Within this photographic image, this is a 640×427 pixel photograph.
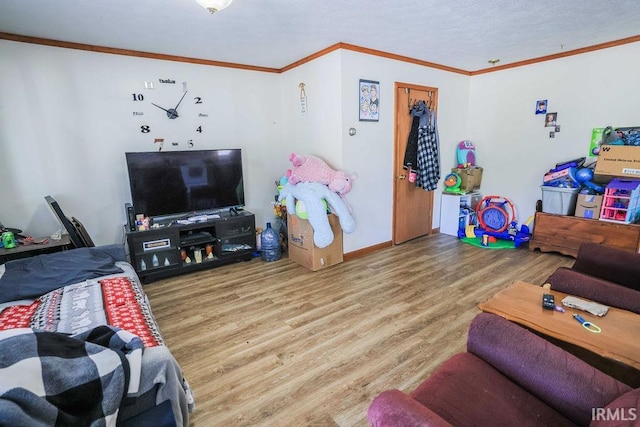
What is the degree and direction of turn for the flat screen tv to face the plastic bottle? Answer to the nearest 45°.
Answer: approximately 90° to its left

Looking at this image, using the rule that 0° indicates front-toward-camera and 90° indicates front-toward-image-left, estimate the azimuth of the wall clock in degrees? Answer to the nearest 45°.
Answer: approximately 0°

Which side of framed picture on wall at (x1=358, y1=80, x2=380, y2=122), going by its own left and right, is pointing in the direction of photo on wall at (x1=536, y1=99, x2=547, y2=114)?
left

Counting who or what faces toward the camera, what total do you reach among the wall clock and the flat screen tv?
2

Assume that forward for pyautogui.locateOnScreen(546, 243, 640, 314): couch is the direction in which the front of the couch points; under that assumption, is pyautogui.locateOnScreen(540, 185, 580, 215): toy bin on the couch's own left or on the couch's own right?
on the couch's own right

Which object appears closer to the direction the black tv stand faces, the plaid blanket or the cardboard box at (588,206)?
the plaid blanket

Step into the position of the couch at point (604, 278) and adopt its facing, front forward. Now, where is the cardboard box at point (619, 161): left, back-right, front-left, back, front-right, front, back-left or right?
back-right

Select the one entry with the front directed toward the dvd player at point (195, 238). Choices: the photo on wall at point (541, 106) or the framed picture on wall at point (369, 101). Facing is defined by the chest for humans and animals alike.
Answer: the photo on wall

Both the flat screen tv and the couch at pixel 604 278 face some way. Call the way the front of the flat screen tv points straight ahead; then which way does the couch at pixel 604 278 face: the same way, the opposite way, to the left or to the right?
to the right

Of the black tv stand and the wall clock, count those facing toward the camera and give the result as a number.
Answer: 2

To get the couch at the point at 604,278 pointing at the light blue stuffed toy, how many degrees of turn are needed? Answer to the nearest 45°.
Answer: approximately 45° to its right

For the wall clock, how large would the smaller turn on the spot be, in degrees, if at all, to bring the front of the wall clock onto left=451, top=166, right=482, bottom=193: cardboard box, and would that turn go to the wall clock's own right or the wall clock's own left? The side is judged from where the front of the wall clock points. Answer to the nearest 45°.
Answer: approximately 90° to the wall clock's own left
